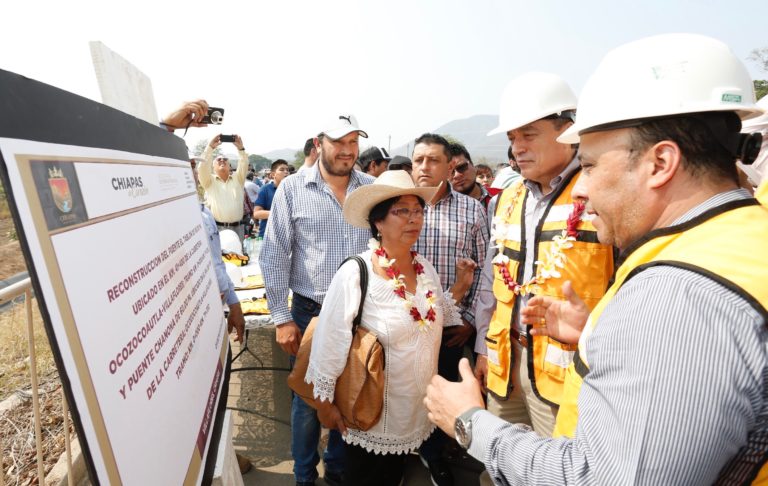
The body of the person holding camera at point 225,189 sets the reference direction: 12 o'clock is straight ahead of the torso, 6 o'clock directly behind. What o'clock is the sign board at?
The sign board is roughly at 12 o'clock from the person holding camera.

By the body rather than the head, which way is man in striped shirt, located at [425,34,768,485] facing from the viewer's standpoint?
to the viewer's left

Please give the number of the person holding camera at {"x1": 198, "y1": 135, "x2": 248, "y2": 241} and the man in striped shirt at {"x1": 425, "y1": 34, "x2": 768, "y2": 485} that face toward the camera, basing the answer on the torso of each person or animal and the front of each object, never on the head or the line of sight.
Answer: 1

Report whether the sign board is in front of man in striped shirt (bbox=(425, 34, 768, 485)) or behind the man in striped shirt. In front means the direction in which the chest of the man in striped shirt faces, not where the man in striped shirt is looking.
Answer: in front

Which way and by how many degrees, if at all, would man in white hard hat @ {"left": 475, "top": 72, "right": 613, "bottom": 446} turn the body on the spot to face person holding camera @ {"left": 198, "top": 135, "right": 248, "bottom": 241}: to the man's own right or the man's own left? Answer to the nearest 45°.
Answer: approximately 90° to the man's own right

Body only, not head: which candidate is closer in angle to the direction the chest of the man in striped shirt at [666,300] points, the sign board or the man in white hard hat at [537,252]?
the sign board
